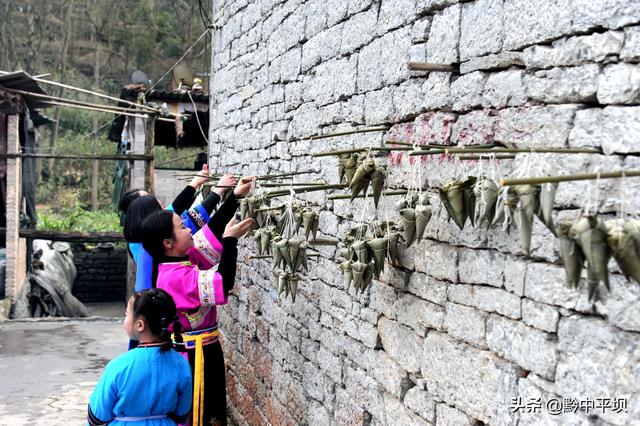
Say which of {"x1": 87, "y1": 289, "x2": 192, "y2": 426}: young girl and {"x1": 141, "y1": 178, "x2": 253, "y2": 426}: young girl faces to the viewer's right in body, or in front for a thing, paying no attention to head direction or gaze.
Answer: {"x1": 141, "y1": 178, "x2": 253, "y2": 426}: young girl

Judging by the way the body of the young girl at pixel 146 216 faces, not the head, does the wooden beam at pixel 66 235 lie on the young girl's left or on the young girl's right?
on the young girl's left

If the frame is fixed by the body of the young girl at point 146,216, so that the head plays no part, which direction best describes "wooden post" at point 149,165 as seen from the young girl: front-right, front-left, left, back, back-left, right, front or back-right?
left

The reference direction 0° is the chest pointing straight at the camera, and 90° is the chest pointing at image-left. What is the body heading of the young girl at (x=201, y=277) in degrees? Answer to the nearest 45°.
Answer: approximately 270°

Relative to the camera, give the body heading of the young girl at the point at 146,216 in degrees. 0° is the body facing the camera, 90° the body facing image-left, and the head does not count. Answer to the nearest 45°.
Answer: approximately 270°

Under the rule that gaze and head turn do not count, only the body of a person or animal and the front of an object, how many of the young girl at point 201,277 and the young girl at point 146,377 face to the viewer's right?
1

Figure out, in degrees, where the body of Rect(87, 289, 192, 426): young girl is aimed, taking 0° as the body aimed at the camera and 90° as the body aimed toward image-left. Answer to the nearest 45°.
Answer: approximately 135°

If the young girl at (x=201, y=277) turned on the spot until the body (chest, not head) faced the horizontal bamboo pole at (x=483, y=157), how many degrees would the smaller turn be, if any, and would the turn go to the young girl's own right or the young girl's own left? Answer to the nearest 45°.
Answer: approximately 45° to the young girl's own right

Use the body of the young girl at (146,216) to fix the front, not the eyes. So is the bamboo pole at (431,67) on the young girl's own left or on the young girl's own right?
on the young girl's own right

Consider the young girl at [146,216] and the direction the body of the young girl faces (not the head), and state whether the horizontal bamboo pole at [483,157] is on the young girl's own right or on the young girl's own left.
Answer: on the young girl's own right

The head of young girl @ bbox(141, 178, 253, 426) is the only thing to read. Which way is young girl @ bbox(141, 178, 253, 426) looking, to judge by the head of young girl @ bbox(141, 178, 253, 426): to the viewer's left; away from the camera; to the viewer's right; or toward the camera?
to the viewer's right

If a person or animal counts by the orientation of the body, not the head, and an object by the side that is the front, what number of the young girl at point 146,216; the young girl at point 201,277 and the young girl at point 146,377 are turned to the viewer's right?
2

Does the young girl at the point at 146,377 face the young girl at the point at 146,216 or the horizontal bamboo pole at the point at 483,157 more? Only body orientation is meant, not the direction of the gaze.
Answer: the young girl
